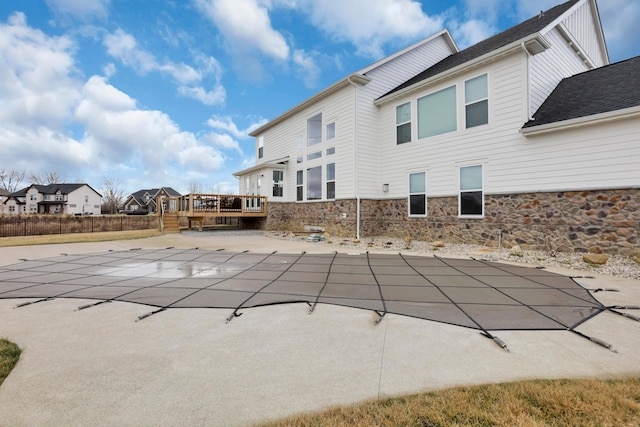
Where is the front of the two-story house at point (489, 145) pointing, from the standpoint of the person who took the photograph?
facing away from the viewer and to the right of the viewer

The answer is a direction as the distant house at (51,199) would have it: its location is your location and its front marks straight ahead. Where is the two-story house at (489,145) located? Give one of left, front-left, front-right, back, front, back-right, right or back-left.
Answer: front-left

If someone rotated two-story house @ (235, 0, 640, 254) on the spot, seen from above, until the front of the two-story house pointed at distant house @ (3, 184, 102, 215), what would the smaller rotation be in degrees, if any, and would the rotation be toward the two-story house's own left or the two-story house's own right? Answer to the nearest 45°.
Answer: approximately 135° to the two-story house's own left

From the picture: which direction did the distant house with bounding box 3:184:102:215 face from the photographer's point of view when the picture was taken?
facing the viewer and to the left of the viewer

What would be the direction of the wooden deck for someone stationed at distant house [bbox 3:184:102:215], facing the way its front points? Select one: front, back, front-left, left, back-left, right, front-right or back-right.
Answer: front-left

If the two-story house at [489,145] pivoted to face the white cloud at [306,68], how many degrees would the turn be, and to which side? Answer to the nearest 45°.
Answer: approximately 90° to its left
